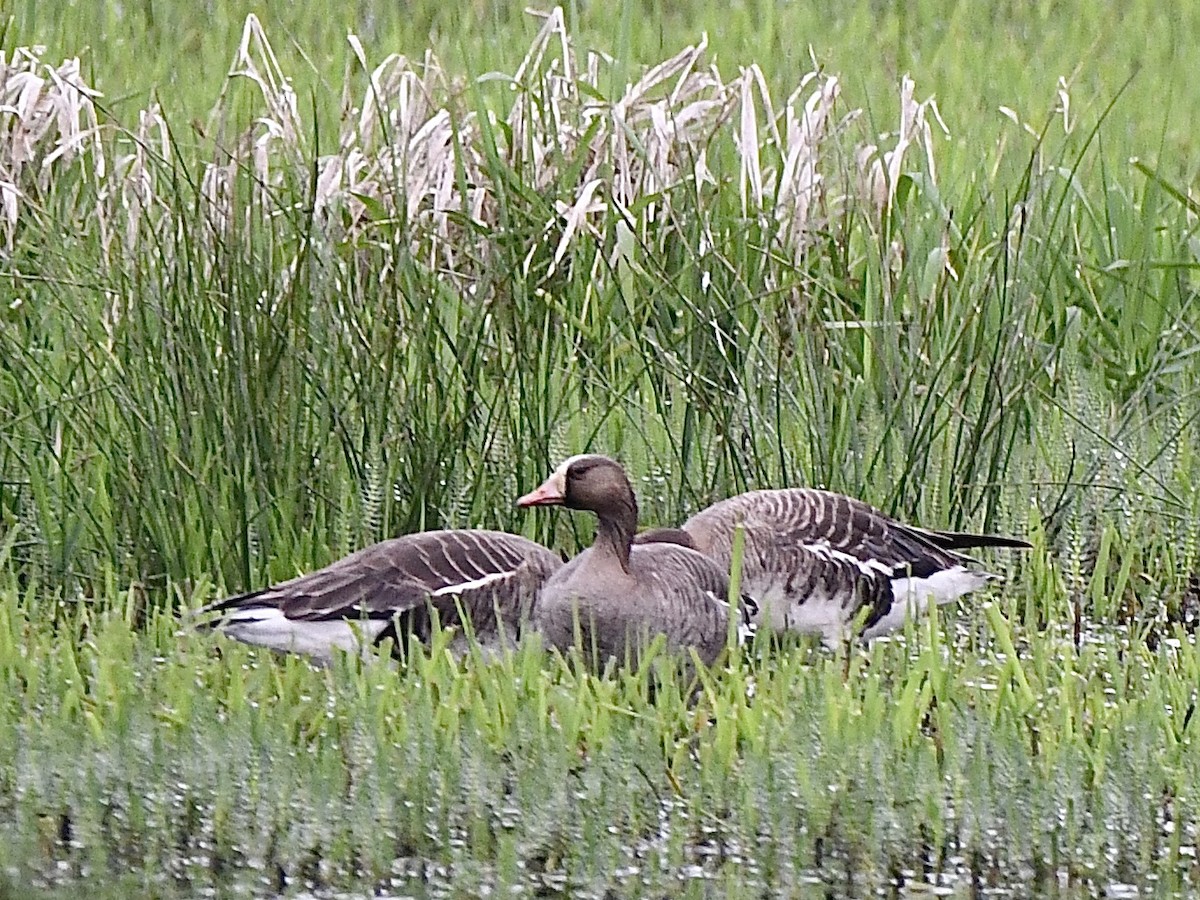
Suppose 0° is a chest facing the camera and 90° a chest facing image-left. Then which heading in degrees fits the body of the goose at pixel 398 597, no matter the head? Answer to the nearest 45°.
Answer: approximately 270°

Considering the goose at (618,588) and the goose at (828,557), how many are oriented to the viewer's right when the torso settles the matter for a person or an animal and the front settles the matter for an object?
0

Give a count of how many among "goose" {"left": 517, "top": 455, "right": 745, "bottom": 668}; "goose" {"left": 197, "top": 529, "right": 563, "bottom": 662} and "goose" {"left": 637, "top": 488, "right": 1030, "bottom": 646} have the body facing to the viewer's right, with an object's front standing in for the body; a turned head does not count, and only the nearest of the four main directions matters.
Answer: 1

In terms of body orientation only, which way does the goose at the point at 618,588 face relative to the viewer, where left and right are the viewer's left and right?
facing the viewer and to the left of the viewer

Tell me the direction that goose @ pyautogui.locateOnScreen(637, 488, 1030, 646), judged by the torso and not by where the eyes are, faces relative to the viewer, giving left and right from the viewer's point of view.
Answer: facing to the left of the viewer

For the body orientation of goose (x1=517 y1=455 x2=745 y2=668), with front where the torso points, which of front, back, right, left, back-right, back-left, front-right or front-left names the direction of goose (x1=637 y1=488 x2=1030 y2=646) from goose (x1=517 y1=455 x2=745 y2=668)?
back

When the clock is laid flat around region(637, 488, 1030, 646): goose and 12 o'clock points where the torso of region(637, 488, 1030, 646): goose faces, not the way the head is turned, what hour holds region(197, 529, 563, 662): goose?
region(197, 529, 563, 662): goose is roughly at 11 o'clock from region(637, 488, 1030, 646): goose.

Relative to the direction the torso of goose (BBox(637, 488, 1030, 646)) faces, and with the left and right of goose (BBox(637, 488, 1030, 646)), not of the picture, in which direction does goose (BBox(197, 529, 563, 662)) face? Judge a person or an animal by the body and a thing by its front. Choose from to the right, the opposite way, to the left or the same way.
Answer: the opposite way

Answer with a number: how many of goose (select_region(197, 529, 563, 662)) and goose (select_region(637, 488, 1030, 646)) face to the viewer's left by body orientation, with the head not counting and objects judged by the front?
1

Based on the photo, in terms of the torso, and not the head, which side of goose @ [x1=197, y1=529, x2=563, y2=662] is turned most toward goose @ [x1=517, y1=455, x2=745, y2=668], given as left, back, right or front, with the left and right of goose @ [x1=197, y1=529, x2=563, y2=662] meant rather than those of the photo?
front

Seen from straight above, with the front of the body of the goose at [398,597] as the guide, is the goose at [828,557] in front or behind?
in front
